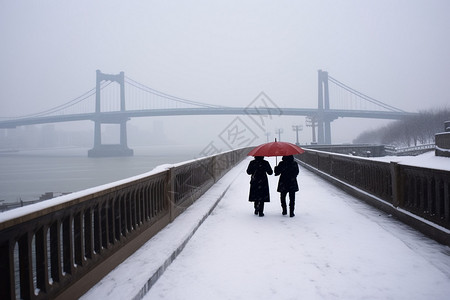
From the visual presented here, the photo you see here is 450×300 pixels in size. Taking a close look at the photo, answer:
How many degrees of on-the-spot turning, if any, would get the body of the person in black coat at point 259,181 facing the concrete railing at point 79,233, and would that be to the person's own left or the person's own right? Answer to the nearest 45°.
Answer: approximately 135° to the person's own left

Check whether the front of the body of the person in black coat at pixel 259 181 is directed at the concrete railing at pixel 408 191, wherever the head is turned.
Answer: no

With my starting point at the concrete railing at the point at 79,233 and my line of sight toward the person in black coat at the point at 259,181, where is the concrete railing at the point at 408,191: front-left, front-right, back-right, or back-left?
front-right

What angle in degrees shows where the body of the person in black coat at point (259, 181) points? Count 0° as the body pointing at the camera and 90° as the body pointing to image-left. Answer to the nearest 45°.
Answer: approximately 180°
